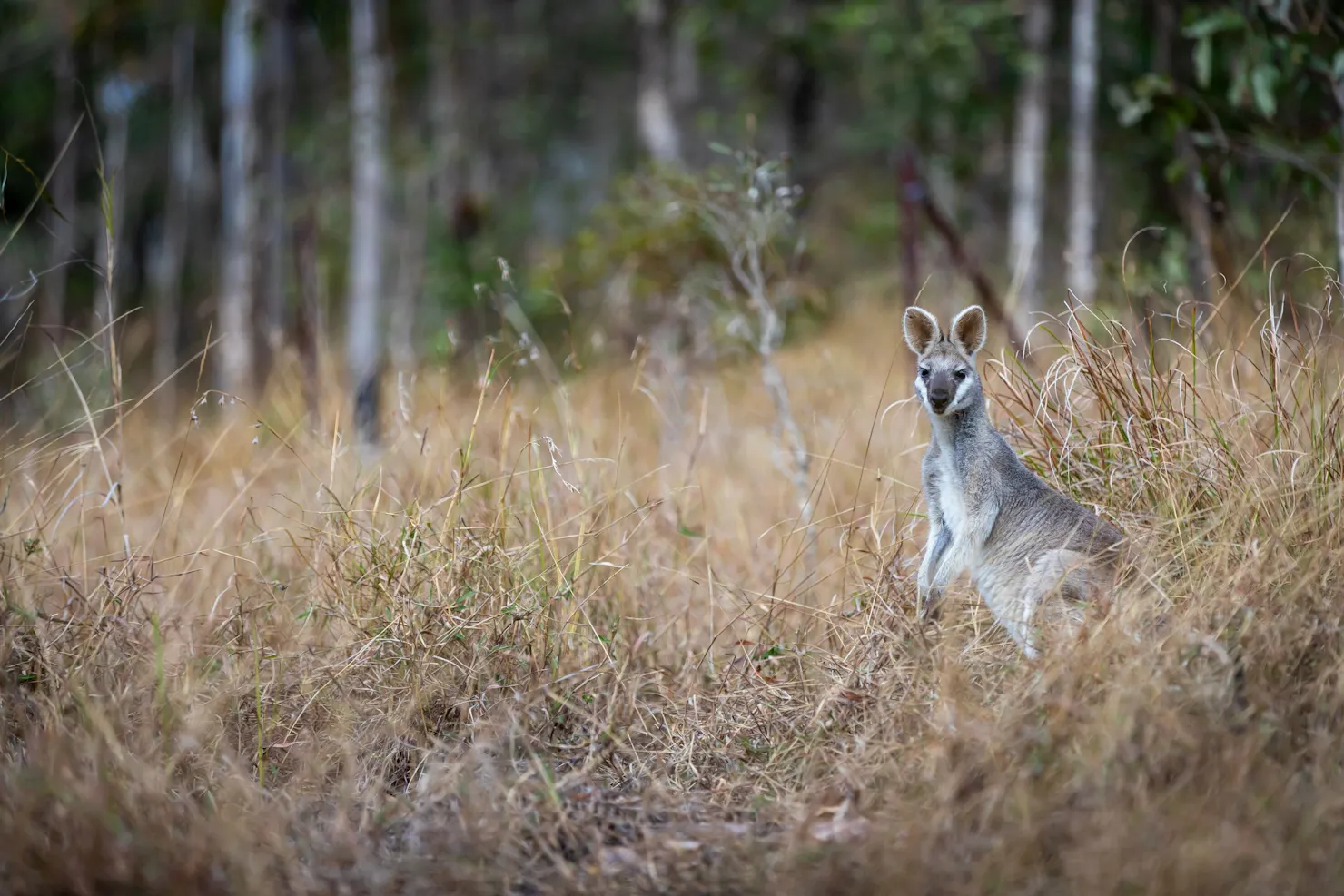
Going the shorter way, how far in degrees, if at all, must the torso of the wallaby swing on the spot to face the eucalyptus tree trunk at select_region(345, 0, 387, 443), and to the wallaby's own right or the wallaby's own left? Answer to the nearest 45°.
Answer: approximately 90° to the wallaby's own right

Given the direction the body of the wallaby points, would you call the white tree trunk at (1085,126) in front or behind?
behind

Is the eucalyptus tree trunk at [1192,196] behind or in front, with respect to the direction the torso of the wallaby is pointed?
behind

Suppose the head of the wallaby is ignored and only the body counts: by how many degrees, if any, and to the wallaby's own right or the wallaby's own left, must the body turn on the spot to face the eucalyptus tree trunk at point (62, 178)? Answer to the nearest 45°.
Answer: approximately 90° to the wallaby's own right

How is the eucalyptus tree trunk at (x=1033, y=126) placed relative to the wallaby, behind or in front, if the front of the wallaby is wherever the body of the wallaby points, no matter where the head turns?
behind

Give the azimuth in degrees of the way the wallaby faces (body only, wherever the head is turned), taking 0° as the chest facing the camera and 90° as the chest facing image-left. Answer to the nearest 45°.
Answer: approximately 45°

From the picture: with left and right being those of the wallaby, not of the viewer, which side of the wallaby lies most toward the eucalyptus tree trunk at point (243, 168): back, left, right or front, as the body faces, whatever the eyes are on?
right
